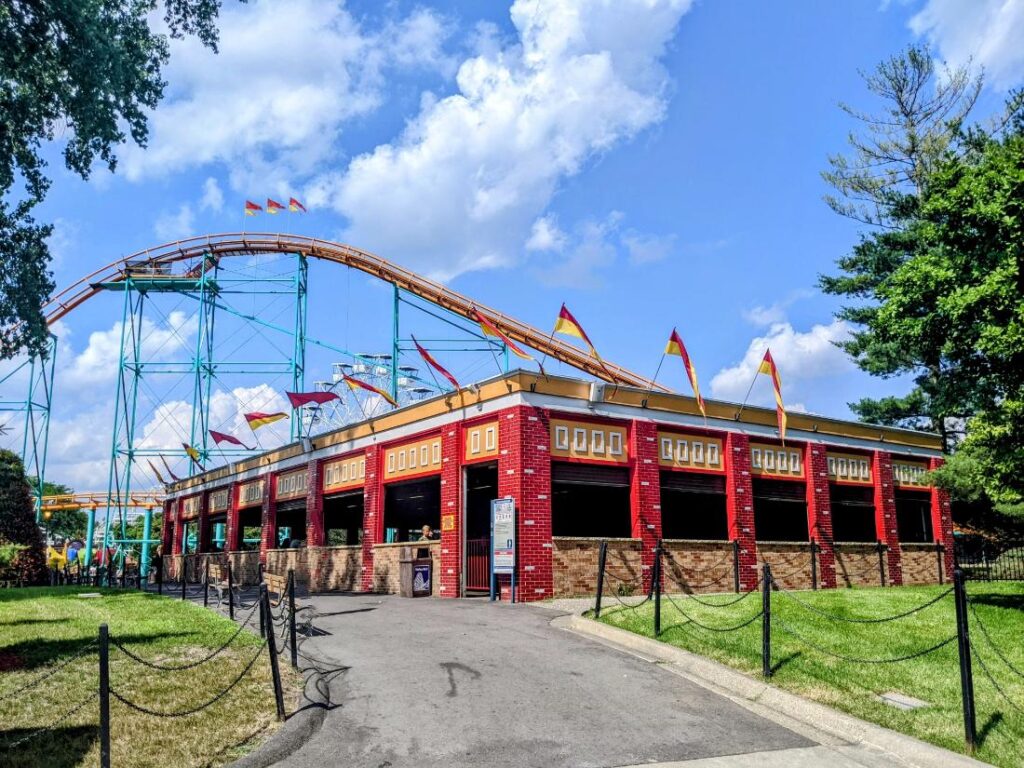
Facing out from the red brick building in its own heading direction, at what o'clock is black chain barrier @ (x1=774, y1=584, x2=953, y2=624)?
The black chain barrier is roughly at 10 o'clock from the red brick building.

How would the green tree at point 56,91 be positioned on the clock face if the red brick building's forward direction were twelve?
The green tree is roughly at 12 o'clock from the red brick building.

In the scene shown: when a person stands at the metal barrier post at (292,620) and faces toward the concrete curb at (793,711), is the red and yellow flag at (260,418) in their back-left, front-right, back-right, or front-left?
back-left

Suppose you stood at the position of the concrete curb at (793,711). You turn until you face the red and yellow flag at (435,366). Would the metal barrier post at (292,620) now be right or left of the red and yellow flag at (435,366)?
left

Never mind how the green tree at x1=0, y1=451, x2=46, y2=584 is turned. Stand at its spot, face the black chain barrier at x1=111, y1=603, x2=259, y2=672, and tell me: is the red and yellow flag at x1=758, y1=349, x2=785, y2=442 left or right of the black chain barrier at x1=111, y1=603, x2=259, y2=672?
left

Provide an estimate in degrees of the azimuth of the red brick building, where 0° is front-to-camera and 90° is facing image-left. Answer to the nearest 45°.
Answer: approximately 45°
